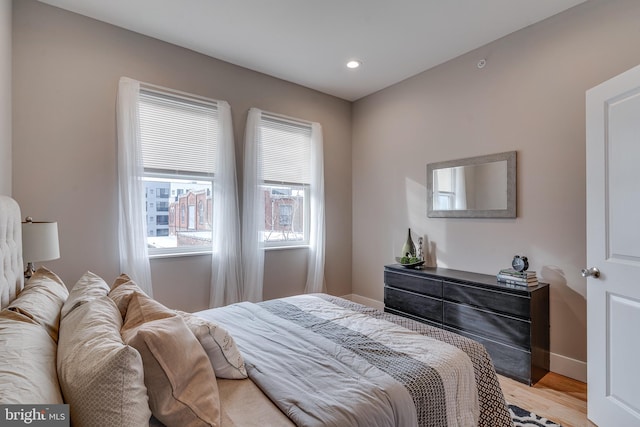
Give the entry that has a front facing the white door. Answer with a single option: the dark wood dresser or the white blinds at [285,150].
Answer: the white blinds

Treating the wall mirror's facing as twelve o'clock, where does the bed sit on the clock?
The bed is roughly at 11 o'clock from the wall mirror.

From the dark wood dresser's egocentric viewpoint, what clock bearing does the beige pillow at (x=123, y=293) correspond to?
The beige pillow is roughly at 12 o'clock from the dark wood dresser.

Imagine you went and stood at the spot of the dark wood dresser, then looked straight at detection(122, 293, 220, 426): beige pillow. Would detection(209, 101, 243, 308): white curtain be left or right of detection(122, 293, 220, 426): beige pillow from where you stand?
right

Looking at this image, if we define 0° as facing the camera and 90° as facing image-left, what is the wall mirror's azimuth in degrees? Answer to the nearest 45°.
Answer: approximately 45°

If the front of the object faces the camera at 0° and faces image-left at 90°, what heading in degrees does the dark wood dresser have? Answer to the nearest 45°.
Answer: approximately 45°

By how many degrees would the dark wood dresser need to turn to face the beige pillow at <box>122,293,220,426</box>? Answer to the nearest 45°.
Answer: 0° — it already faces it

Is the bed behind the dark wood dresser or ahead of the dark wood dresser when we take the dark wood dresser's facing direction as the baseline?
ahead

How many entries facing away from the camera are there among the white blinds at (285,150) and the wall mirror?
0

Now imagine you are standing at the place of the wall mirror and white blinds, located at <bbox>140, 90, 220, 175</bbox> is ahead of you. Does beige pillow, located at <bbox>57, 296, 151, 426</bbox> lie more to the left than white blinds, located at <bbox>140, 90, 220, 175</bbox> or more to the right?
left

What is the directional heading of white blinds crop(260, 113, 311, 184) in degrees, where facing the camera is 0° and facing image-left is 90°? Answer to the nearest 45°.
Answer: approximately 315°

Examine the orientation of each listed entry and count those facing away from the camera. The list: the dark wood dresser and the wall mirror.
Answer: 0

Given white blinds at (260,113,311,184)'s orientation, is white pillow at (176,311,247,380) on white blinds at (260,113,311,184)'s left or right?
on its right

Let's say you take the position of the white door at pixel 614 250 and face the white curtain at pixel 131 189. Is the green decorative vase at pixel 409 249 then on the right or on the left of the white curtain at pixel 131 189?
right

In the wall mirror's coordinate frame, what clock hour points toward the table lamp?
The table lamp is roughly at 12 o'clock from the wall mirror.

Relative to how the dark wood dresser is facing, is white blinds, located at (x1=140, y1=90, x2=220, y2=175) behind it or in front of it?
in front

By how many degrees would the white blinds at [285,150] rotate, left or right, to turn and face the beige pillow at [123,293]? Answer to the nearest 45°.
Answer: approximately 45° to its right
